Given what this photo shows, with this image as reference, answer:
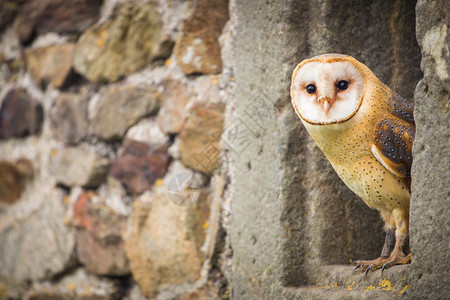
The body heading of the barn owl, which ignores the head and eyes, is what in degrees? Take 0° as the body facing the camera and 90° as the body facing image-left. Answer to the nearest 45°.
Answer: approximately 45°
